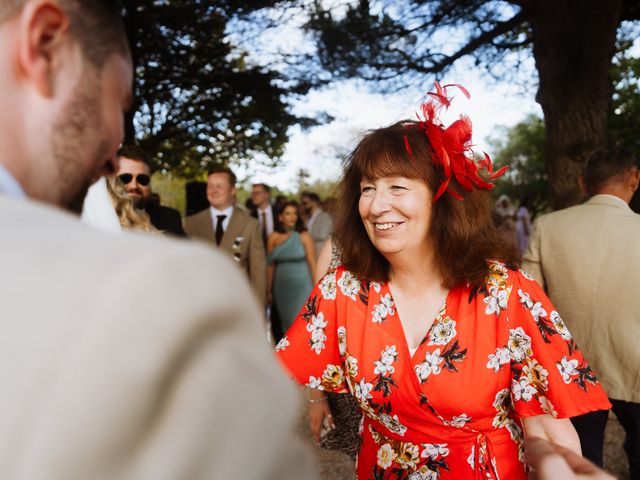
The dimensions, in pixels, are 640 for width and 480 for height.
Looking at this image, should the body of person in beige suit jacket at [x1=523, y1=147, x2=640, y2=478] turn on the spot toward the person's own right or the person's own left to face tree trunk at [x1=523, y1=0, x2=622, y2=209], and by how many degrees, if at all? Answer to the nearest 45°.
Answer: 0° — they already face it

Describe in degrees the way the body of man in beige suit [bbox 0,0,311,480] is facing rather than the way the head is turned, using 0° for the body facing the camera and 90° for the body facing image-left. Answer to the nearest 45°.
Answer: approximately 225°

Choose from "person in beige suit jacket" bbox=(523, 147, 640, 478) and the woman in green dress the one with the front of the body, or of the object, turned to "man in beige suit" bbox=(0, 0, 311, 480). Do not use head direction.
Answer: the woman in green dress

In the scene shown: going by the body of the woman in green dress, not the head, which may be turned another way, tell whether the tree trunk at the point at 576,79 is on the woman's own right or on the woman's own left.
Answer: on the woman's own left

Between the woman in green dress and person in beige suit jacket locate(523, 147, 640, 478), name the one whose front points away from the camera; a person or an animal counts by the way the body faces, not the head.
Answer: the person in beige suit jacket

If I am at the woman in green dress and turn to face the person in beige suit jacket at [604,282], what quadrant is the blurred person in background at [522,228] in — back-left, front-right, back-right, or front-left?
back-left

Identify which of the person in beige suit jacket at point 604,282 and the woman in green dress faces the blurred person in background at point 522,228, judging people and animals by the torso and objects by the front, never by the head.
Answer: the person in beige suit jacket

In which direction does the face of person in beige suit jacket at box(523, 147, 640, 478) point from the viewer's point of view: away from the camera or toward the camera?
away from the camera

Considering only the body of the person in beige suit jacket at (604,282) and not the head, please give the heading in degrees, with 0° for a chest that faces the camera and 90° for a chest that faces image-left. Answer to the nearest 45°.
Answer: approximately 180°
